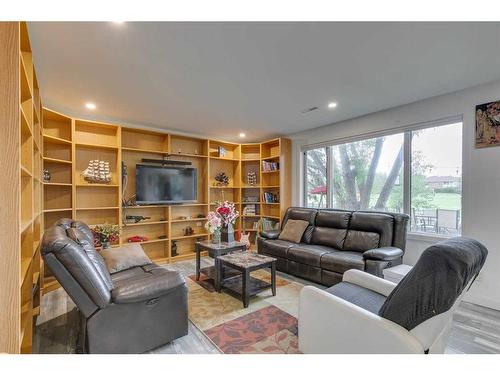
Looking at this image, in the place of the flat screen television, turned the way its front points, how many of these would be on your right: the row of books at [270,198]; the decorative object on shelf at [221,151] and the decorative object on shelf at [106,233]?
1

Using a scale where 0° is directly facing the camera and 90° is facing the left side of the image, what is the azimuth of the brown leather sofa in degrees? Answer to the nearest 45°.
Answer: approximately 45°

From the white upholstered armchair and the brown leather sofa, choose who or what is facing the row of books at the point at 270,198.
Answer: the white upholstered armchair

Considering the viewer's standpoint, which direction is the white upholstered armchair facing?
facing away from the viewer and to the left of the viewer

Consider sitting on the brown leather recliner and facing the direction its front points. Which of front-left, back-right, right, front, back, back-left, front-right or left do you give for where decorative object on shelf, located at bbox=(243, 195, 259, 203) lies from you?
front

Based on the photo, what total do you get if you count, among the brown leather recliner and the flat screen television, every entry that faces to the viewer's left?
0

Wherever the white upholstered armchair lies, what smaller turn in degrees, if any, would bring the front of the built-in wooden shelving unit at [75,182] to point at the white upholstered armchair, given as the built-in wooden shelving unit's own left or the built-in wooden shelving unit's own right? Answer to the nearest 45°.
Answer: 0° — it already faces it

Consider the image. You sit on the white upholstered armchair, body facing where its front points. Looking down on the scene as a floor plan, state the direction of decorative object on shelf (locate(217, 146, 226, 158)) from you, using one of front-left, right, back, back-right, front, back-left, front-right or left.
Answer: front

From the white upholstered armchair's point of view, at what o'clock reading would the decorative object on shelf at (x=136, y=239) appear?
The decorative object on shelf is roughly at 11 o'clock from the white upholstered armchair.

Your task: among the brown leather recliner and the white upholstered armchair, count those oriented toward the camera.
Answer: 0

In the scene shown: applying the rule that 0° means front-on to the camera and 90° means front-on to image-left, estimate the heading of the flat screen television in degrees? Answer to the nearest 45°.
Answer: approximately 315°

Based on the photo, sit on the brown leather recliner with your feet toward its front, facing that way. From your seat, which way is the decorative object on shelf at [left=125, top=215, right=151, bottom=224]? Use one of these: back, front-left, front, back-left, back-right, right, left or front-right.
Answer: front-left

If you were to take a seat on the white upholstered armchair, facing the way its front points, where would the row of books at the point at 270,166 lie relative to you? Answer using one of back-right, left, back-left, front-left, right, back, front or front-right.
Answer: front

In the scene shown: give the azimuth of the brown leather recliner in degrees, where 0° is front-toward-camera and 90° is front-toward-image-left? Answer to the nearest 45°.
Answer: approximately 225°

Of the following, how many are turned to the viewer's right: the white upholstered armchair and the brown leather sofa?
0

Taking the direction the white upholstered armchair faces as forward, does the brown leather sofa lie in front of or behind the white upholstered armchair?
in front
